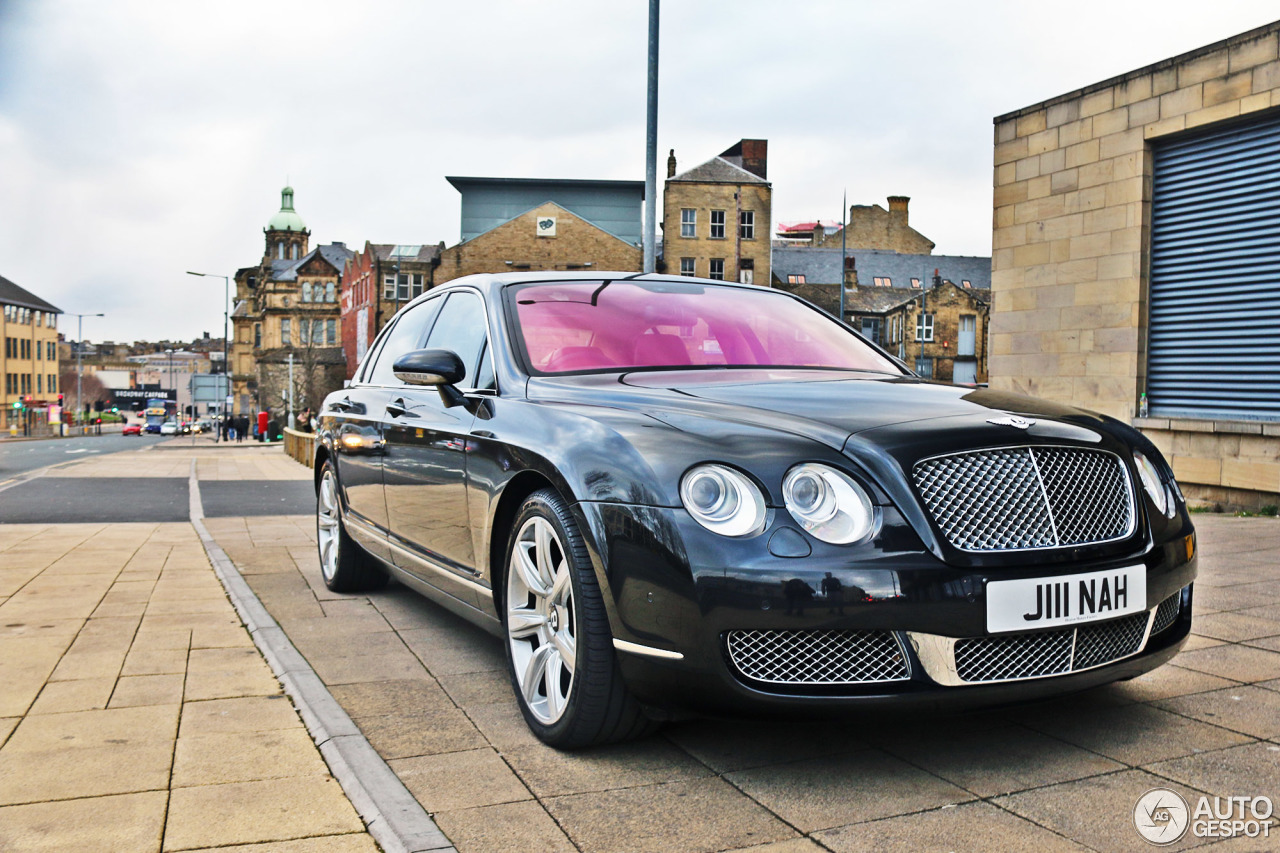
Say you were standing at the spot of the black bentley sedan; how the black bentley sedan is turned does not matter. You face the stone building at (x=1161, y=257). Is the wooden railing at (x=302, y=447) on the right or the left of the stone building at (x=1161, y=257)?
left

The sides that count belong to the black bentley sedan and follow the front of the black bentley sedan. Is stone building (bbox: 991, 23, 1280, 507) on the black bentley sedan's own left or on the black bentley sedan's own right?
on the black bentley sedan's own left

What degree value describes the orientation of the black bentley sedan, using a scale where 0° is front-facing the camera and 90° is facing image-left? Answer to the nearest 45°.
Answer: approximately 315°

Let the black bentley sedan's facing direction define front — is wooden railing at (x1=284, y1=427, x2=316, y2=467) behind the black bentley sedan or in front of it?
behind
